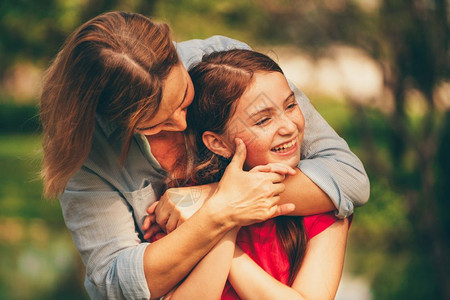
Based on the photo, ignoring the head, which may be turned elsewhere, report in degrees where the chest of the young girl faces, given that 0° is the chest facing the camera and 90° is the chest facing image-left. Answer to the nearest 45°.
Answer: approximately 315°

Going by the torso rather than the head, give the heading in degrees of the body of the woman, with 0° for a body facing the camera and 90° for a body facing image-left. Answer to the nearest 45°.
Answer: approximately 315°
